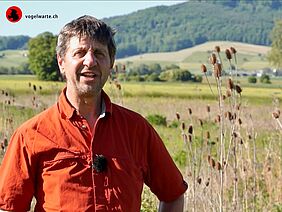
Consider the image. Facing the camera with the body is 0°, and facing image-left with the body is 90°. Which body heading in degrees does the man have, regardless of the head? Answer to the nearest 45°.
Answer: approximately 0°
